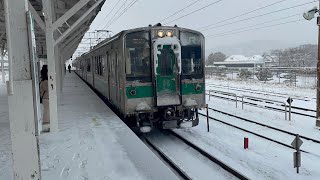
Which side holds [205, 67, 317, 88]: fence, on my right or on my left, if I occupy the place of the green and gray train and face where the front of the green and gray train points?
on my left

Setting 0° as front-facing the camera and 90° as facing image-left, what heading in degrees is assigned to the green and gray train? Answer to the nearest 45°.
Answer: approximately 315°

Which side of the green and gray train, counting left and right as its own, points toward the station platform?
right
